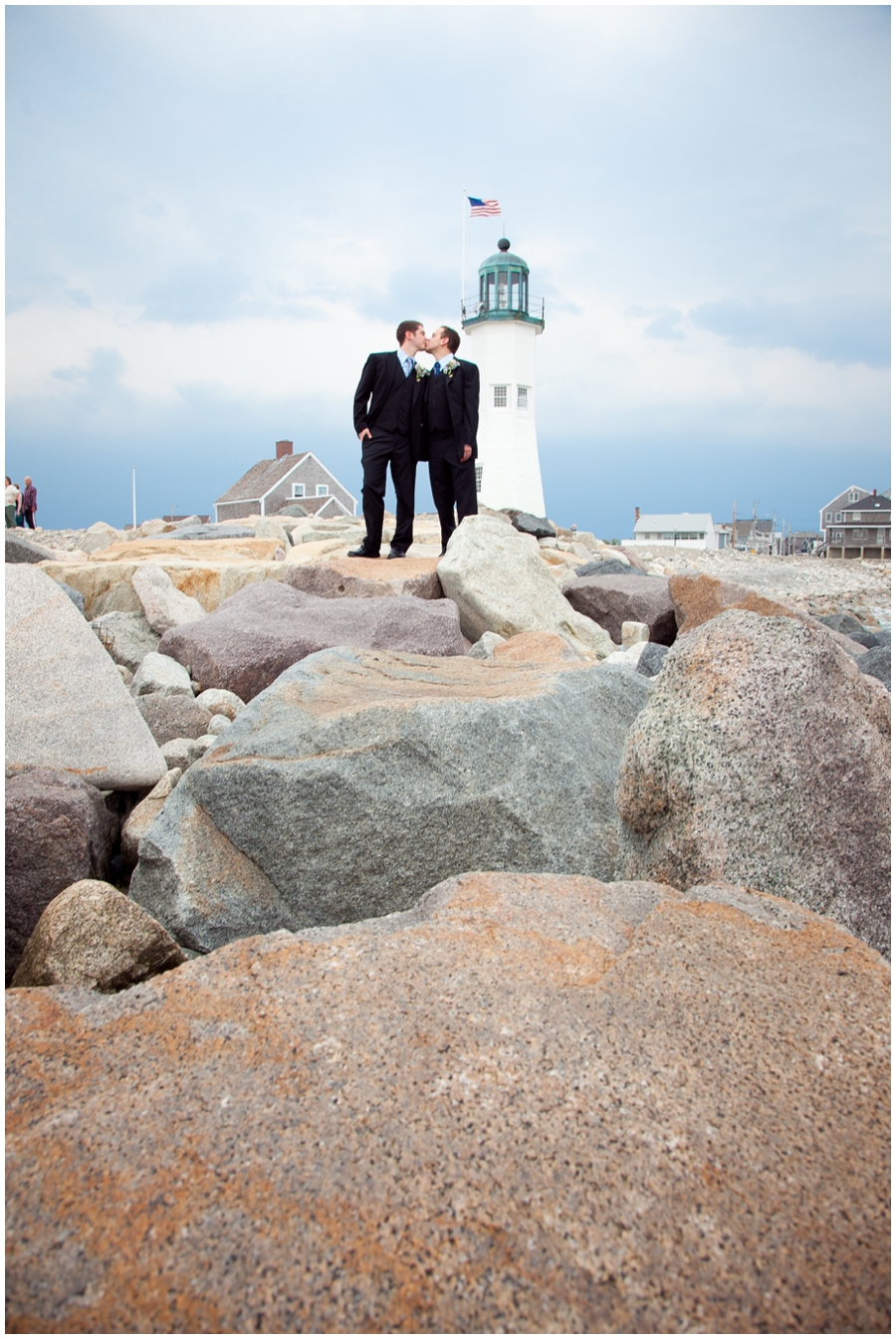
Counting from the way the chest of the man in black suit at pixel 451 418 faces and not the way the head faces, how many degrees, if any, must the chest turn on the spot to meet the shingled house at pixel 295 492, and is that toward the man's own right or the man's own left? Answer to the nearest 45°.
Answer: approximately 135° to the man's own right

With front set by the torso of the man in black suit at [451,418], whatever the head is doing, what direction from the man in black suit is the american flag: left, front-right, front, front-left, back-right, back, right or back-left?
back-right

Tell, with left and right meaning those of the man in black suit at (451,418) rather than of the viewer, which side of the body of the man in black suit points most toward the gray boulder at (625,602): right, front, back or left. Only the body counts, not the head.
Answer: left

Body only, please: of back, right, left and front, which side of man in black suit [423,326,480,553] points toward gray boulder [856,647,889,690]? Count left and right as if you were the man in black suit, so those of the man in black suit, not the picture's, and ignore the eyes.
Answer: left

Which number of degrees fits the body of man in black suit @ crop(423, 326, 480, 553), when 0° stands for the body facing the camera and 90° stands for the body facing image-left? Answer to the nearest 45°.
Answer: approximately 45°

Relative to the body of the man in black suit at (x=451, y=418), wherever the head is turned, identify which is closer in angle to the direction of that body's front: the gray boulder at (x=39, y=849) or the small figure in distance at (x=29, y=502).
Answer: the gray boulder

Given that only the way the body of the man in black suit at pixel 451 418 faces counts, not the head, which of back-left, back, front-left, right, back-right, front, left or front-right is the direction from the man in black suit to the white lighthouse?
back-right

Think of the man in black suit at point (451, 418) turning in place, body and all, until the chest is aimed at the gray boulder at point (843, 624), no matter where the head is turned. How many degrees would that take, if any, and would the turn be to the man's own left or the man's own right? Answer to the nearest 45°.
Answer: approximately 180°
